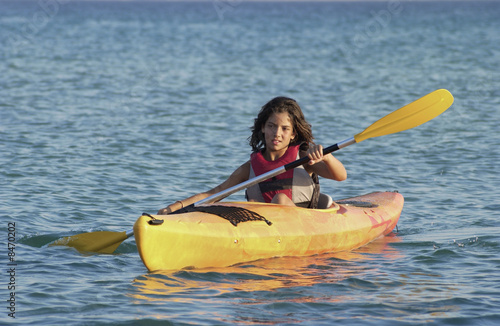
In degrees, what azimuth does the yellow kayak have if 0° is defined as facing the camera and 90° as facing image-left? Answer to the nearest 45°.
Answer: approximately 45°
